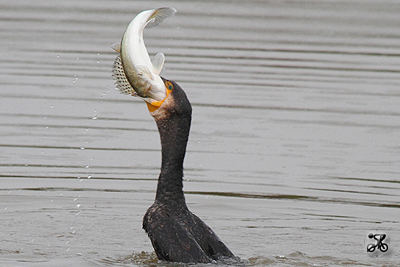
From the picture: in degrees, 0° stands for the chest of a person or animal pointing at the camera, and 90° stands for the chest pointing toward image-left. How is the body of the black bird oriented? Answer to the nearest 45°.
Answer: approximately 90°
